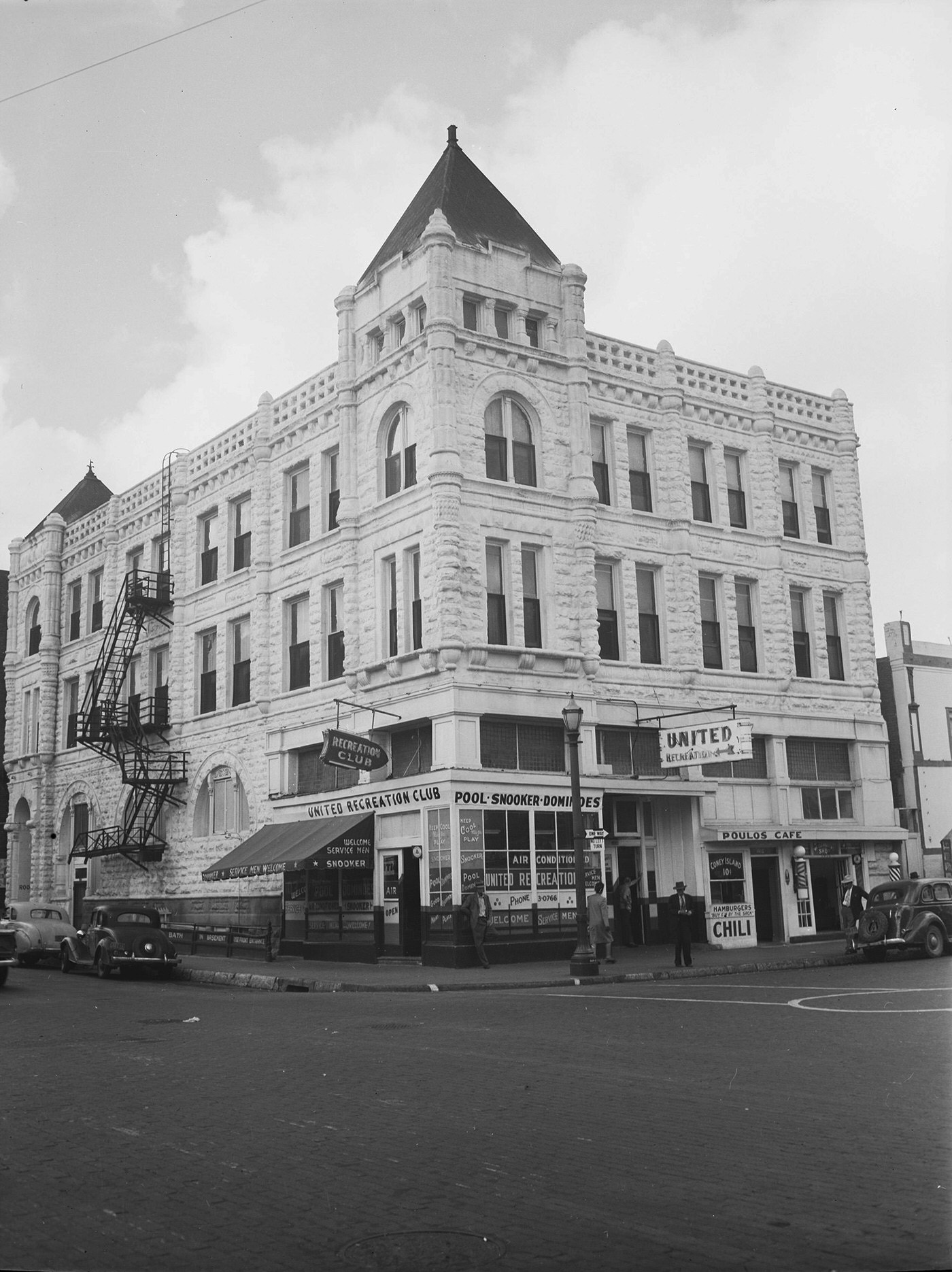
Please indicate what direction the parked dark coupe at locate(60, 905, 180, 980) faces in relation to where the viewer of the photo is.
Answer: facing away from the viewer and to the left of the viewer

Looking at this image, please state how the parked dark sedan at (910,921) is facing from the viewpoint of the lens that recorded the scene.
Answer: facing away from the viewer and to the right of the viewer

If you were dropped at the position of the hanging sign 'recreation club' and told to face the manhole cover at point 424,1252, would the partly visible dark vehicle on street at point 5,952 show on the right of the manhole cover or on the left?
right

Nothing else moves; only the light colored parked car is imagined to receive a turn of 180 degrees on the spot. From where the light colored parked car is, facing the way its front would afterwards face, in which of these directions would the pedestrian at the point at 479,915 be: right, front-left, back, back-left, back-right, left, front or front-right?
front

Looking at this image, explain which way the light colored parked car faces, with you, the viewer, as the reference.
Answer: facing away from the viewer and to the left of the viewer

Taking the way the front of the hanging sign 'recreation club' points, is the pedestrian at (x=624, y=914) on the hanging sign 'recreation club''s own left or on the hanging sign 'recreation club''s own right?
on the hanging sign 'recreation club''s own left

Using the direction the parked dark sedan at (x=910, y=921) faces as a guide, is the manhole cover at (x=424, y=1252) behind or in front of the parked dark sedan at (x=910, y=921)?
behind

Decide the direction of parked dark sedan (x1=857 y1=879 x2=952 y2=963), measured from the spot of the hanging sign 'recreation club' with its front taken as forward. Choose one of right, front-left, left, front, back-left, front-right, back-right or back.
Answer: front-left

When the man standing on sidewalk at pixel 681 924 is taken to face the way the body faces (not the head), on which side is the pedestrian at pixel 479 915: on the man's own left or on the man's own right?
on the man's own right

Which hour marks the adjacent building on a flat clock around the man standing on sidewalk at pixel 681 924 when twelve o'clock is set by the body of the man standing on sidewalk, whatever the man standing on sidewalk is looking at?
The adjacent building is roughly at 7 o'clock from the man standing on sidewalk.

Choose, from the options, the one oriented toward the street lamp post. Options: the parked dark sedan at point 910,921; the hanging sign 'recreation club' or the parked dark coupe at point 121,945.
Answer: the hanging sign 'recreation club'
